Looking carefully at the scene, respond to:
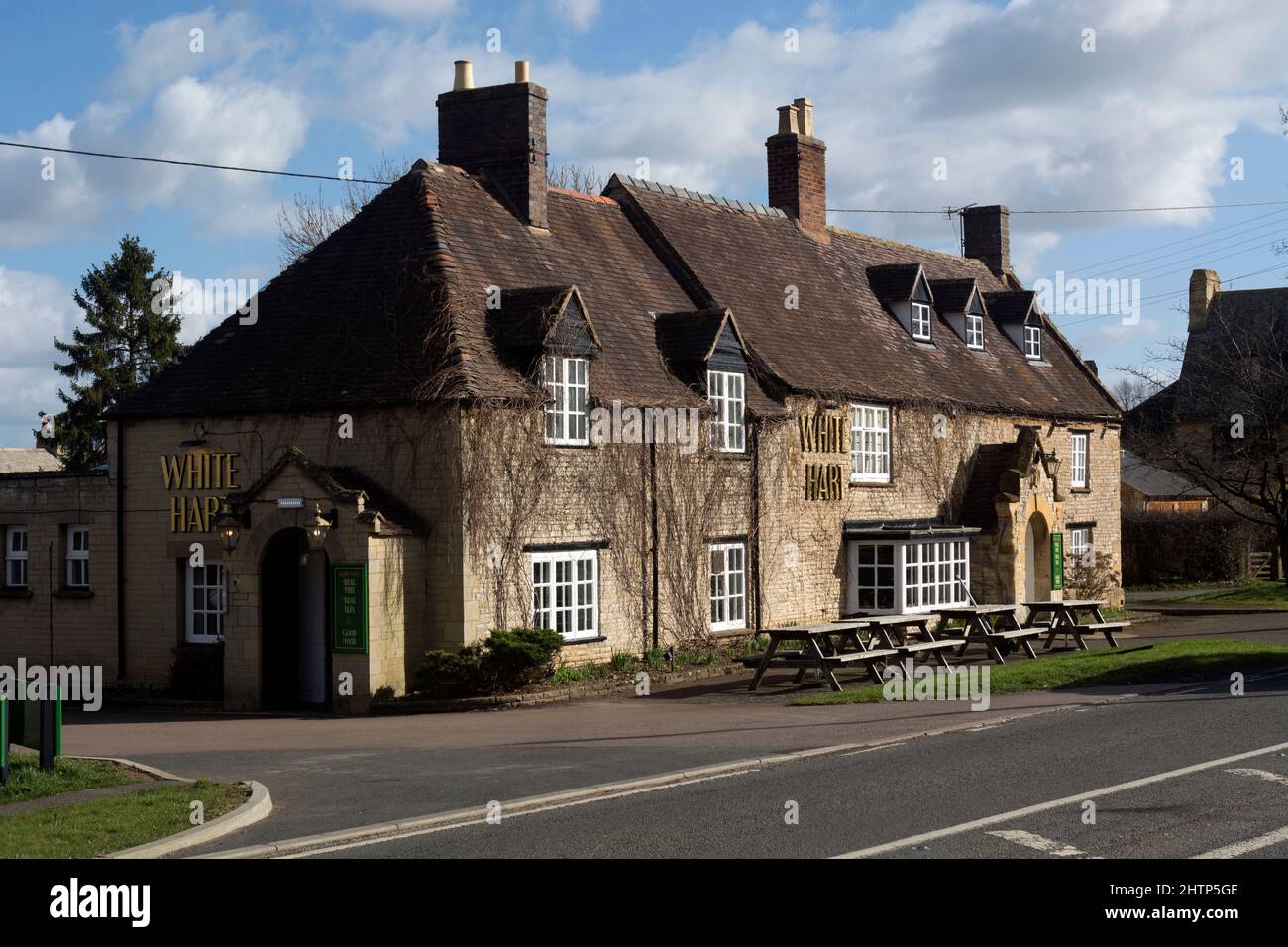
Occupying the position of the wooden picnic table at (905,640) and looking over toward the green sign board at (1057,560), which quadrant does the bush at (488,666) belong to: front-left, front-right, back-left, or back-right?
back-left

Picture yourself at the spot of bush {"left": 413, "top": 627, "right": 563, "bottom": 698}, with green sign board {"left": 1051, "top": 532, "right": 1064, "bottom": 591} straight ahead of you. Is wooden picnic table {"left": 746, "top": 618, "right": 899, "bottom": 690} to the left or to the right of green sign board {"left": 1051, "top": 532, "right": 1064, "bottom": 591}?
right
